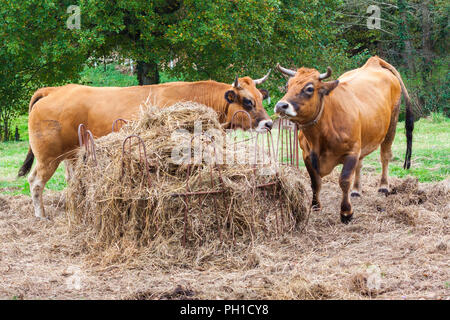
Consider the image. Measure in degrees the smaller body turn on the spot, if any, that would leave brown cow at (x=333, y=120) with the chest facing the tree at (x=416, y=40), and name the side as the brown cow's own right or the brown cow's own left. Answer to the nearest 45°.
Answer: approximately 135° to the brown cow's own right

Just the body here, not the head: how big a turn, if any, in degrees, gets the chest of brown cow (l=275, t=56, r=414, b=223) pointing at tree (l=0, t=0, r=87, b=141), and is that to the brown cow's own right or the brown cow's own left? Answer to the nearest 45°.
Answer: approximately 90° to the brown cow's own right

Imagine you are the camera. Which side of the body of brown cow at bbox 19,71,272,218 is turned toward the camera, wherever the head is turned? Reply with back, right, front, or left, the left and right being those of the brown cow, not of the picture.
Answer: right

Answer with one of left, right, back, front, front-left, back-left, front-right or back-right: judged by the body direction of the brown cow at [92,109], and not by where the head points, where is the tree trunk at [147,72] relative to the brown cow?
left

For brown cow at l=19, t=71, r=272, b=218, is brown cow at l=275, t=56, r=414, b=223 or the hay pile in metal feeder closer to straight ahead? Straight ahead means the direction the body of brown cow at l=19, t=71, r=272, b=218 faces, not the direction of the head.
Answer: the brown cow

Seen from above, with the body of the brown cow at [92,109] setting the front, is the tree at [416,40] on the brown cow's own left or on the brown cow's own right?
on the brown cow's own left

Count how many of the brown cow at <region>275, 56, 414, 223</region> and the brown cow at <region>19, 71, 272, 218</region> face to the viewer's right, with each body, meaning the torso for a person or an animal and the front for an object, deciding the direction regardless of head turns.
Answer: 1

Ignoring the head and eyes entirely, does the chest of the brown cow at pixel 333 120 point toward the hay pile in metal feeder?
yes
